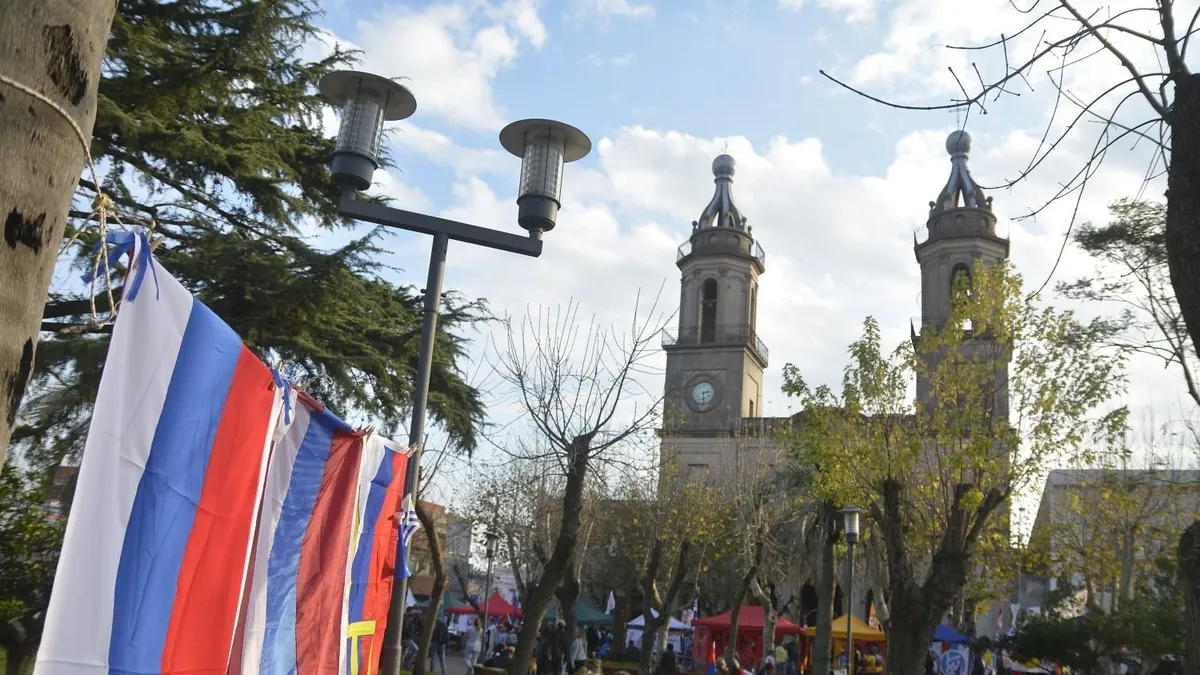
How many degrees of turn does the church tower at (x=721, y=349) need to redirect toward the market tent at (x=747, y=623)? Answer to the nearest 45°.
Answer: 0° — it already faces it

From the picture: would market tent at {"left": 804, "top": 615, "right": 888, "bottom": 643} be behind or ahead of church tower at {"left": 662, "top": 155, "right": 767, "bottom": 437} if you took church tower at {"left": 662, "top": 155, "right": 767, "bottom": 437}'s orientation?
ahead

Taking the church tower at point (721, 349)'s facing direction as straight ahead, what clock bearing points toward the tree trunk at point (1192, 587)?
The tree trunk is roughly at 12 o'clock from the church tower.

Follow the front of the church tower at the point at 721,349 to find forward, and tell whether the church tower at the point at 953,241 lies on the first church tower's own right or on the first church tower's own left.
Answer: on the first church tower's own left

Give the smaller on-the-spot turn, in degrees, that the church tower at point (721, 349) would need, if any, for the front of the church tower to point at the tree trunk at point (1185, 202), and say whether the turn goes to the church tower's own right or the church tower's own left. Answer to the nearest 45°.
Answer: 0° — it already faces it

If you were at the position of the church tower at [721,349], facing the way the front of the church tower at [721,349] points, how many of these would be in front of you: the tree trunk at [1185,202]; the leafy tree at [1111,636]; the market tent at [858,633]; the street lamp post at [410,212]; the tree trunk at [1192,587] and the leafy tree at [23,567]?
6

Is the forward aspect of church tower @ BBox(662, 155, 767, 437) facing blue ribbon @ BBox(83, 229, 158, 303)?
yes

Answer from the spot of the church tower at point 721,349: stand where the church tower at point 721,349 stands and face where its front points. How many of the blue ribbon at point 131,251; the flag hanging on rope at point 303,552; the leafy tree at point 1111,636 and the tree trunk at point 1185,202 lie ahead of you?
4

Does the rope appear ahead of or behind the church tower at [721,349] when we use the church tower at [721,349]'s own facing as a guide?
ahead

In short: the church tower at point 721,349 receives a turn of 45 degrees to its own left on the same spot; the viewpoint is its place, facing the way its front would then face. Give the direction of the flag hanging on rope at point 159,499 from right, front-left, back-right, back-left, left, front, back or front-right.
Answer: front-right

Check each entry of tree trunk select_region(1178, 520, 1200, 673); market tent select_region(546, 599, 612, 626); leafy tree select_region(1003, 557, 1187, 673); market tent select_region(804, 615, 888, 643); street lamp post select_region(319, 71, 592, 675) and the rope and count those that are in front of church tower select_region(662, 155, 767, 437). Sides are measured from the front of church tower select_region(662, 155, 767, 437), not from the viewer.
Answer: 6

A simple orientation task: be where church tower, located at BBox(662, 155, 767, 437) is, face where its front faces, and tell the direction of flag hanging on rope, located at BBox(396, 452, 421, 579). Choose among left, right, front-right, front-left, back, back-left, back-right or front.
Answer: front

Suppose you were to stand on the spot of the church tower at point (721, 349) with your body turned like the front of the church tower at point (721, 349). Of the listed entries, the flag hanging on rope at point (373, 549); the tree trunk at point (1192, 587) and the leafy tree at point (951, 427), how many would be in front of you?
3

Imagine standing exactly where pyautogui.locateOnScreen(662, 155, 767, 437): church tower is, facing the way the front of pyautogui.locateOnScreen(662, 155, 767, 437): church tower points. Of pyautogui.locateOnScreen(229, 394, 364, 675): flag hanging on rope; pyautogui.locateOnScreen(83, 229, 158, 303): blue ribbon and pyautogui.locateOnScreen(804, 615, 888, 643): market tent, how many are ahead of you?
3

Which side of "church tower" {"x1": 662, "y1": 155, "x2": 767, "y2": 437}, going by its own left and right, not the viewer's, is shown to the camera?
front
